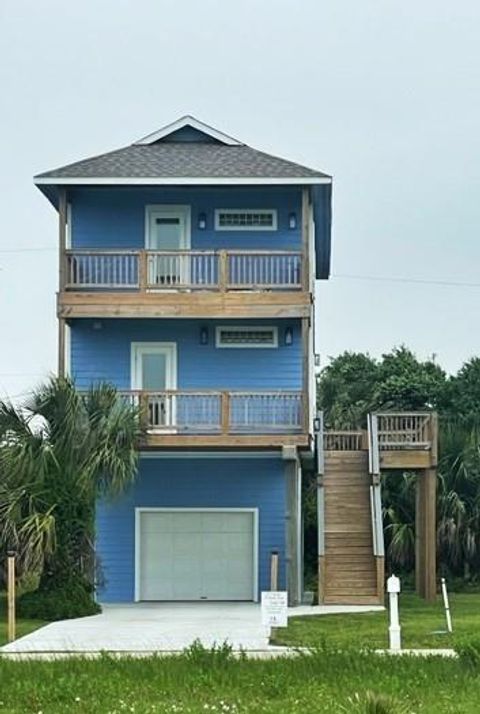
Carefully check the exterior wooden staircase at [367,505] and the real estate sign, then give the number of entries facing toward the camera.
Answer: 2

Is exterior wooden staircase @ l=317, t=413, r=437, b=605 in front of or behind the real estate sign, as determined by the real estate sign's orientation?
behind

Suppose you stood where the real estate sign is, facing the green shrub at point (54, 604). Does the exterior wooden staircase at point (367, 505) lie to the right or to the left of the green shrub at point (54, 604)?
right

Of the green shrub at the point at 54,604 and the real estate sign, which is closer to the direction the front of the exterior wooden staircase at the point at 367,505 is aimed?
the real estate sign

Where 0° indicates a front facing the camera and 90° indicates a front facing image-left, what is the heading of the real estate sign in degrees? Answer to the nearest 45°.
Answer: approximately 0°

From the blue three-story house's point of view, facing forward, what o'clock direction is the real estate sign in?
The real estate sign is roughly at 12 o'clock from the blue three-story house.

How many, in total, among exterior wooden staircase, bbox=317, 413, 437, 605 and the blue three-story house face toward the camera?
2

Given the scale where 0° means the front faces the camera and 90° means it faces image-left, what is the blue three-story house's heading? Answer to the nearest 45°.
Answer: approximately 0°

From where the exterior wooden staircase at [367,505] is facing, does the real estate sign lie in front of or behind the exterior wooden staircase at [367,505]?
in front

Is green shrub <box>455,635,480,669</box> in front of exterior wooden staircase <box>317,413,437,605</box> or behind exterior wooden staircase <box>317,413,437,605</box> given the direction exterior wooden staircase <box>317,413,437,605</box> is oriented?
in front
